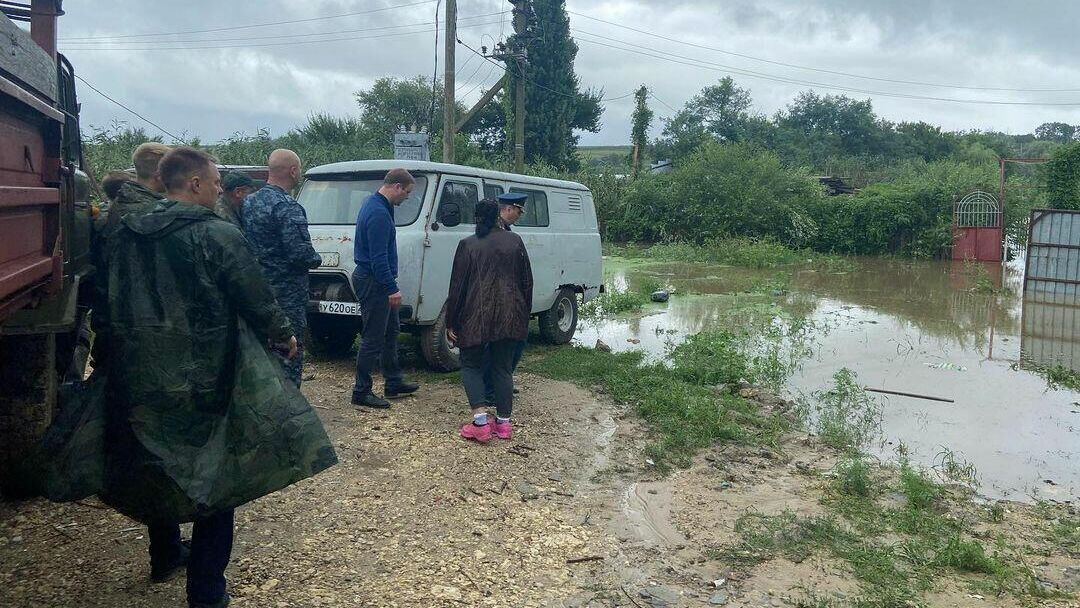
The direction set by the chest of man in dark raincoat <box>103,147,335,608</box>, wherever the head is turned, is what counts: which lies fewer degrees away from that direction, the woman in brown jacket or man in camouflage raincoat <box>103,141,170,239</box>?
the woman in brown jacket

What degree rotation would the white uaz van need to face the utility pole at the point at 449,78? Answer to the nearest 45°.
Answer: approximately 135° to its right

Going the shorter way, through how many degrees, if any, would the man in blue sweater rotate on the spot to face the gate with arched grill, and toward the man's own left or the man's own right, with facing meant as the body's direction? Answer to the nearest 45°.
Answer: approximately 45° to the man's own left

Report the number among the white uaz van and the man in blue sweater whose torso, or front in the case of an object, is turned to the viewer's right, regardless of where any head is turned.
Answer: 1

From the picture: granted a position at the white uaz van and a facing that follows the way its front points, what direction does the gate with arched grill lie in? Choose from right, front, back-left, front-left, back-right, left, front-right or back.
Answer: back

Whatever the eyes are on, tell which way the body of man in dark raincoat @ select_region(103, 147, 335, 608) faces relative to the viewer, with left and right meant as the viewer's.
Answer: facing away from the viewer and to the right of the viewer

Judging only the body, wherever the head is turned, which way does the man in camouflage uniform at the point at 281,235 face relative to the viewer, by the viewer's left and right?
facing away from the viewer and to the right of the viewer

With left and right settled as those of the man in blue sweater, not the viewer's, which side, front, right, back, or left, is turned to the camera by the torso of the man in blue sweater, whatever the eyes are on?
right

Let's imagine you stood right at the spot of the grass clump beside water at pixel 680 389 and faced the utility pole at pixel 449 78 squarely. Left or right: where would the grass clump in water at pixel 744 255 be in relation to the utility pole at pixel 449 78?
right
